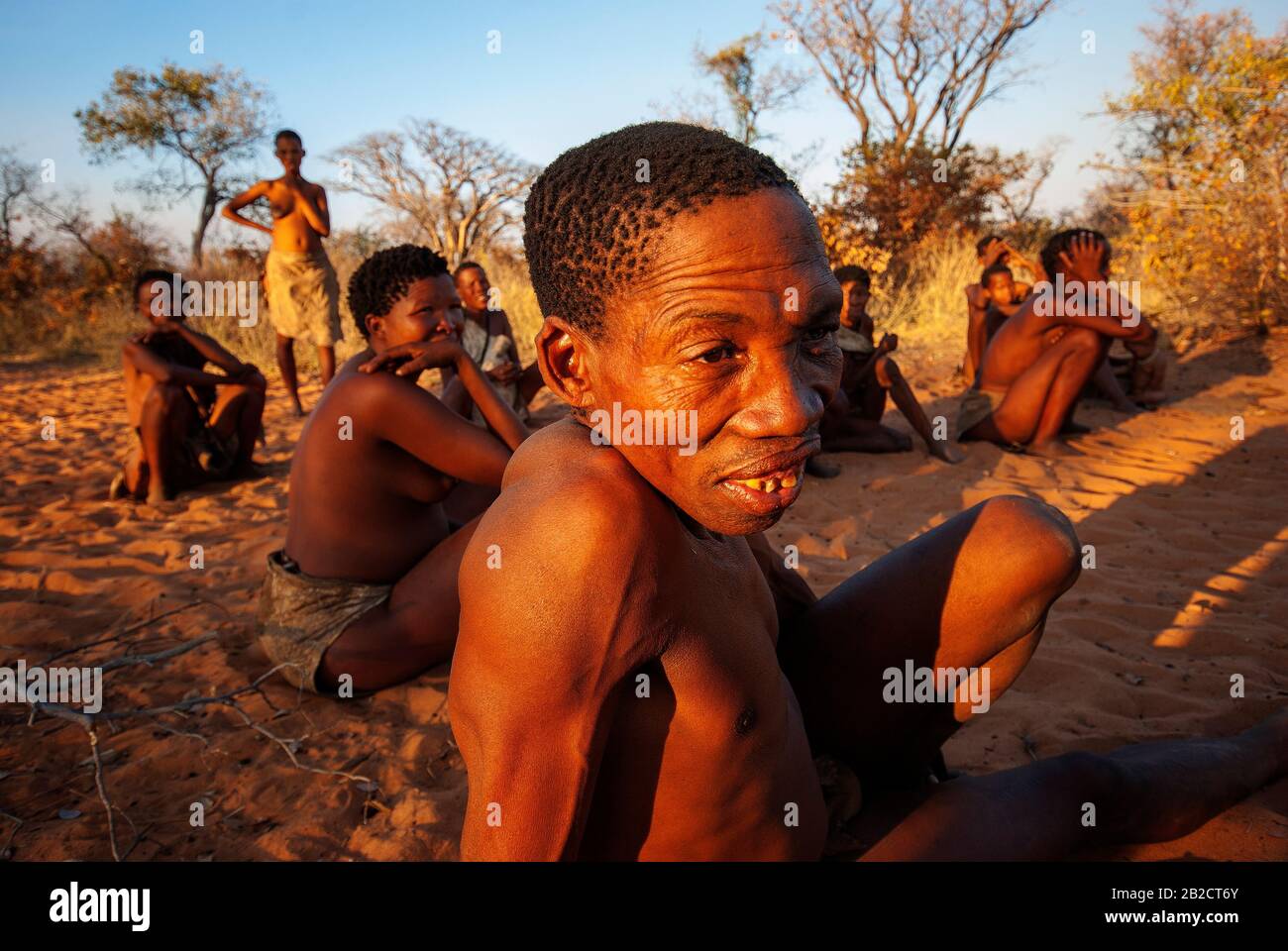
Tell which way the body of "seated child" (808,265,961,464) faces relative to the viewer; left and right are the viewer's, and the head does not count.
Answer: facing the viewer and to the right of the viewer

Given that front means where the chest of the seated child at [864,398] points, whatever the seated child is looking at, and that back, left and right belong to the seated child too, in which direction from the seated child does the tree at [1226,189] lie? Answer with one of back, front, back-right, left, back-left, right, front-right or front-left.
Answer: left

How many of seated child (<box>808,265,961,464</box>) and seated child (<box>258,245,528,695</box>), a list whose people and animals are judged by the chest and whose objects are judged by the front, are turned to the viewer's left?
0

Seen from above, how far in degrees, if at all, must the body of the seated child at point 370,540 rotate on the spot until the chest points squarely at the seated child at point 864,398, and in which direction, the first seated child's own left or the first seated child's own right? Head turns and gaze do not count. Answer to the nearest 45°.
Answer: approximately 45° to the first seated child's own left

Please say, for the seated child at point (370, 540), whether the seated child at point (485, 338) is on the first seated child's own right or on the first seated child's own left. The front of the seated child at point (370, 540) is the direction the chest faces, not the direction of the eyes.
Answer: on the first seated child's own left

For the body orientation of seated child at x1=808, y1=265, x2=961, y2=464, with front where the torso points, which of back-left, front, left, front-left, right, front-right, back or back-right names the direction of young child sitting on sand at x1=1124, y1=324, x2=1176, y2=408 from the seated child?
left

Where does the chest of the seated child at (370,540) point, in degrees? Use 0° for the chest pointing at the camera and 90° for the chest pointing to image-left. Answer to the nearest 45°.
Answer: approximately 270°

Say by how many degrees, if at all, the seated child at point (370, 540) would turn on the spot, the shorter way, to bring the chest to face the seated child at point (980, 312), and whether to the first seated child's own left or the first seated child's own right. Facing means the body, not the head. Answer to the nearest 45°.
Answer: approximately 45° to the first seated child's own left
